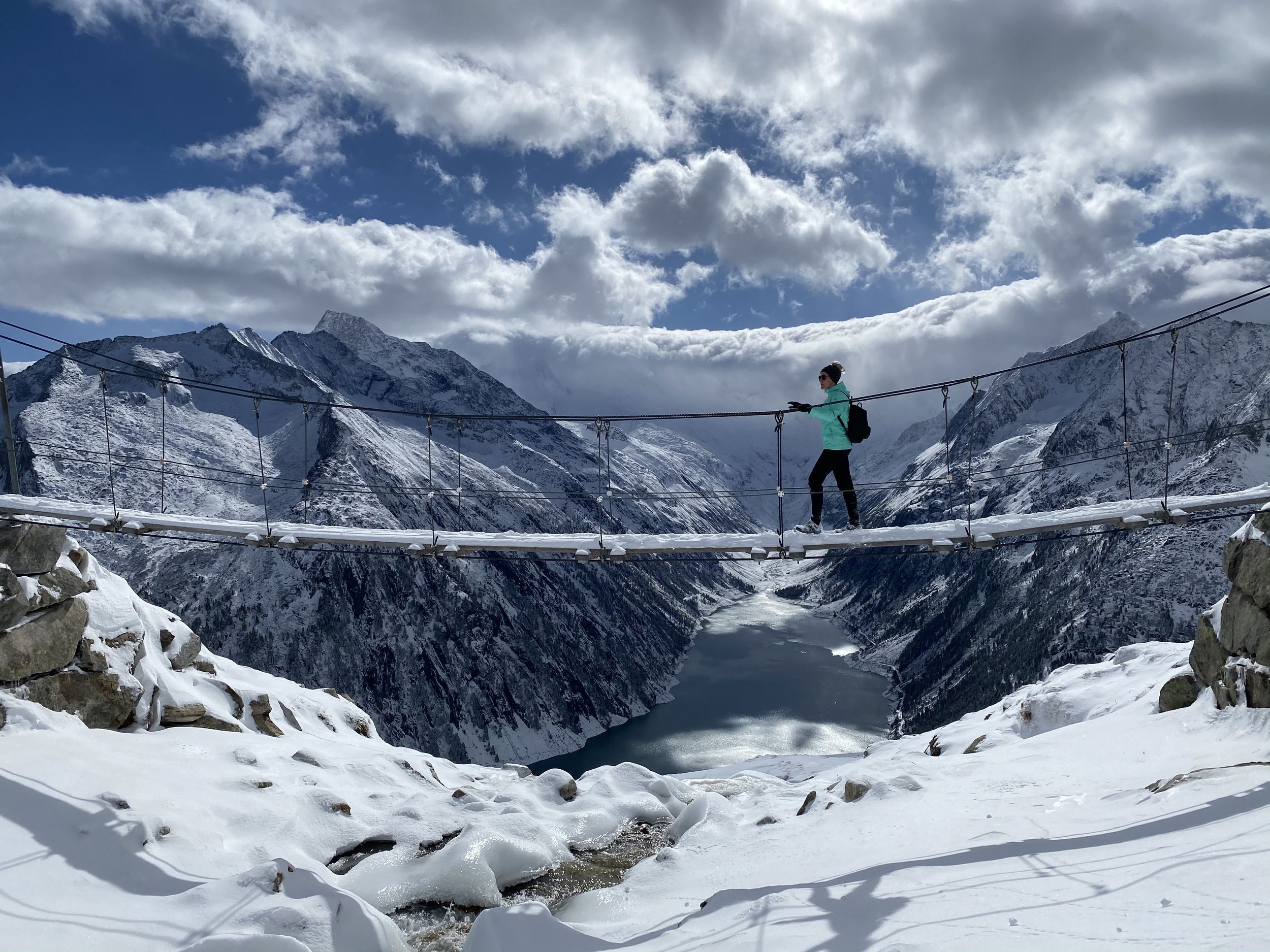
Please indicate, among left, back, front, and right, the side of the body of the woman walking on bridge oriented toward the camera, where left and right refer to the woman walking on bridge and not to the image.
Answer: left

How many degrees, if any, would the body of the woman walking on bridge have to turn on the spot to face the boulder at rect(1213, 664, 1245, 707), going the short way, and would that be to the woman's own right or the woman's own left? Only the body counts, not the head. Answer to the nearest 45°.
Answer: approximately 180°

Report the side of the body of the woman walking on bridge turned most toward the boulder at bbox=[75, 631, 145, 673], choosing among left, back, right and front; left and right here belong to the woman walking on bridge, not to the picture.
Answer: front

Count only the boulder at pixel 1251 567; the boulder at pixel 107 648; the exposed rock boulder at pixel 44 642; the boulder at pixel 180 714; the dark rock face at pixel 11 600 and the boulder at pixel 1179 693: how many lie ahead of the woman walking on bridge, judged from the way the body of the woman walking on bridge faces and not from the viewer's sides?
4

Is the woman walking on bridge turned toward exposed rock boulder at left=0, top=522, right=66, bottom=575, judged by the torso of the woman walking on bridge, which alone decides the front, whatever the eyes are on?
yes

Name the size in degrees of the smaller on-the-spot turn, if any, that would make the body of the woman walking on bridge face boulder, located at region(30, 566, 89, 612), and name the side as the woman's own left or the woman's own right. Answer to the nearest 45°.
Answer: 0° — they already face it

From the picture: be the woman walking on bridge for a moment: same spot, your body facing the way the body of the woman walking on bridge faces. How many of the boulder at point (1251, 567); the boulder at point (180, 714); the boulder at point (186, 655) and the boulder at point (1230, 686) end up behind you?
2

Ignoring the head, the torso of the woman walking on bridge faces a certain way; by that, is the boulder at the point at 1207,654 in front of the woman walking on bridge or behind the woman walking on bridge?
behind

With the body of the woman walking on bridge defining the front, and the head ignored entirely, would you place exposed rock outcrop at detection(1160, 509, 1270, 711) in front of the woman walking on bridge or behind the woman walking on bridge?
behind
